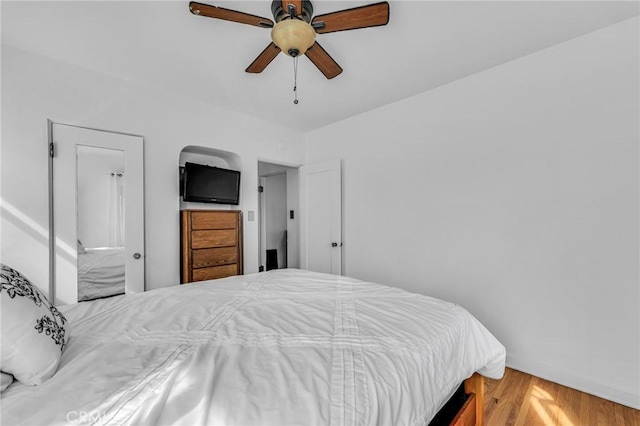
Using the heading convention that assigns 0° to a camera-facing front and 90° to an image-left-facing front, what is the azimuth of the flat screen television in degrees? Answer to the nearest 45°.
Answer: approximately 315°

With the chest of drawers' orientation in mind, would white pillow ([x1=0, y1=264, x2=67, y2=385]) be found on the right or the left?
on its right

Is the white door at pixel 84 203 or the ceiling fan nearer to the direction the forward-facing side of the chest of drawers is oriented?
the ceiling fan

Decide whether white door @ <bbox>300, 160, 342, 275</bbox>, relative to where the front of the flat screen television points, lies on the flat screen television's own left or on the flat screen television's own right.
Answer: on the flat screen television's own left

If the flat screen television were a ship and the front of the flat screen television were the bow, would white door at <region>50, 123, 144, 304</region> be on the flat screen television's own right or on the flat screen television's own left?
on the flat screen television's own right

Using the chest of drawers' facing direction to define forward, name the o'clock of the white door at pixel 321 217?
The white door is roughly at 10 o'clock from the chest of drawers.

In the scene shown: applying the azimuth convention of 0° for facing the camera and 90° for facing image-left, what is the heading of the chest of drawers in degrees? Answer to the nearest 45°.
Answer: approximately 315°

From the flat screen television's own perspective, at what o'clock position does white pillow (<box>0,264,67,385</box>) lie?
The white pillow is roughly at 2 o'clock from the flat screen television.

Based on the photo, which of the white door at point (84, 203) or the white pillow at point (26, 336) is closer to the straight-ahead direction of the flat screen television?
the white pillow
